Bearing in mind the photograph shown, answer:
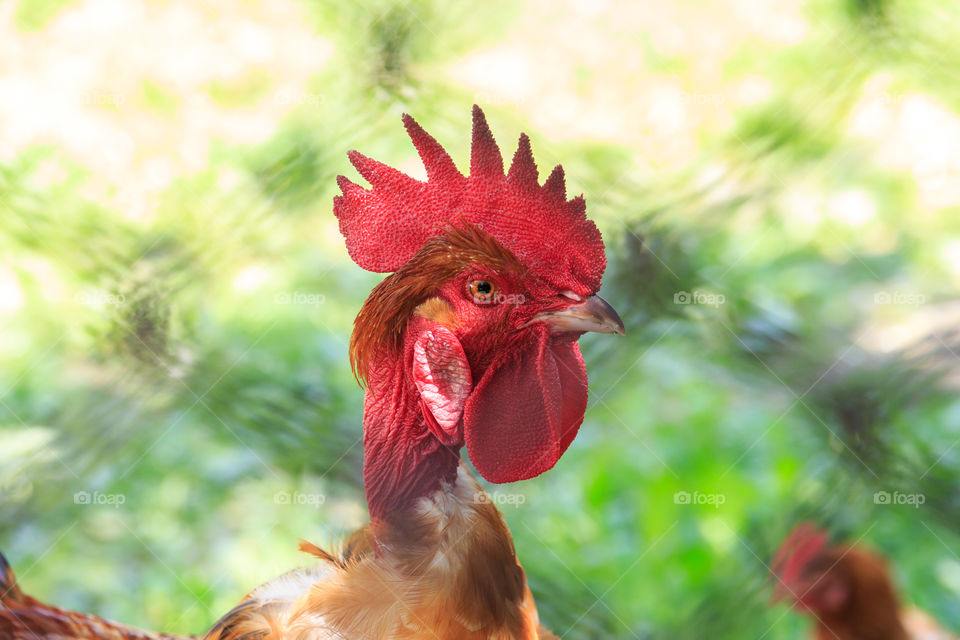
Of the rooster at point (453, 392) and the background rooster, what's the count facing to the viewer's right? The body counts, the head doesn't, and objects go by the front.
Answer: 1

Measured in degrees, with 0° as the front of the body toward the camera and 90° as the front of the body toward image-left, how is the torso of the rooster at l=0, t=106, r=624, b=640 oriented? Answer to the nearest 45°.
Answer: approximately 270°

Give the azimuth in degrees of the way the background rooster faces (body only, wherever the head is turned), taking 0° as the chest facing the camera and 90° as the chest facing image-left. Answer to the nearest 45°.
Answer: approximately 90°

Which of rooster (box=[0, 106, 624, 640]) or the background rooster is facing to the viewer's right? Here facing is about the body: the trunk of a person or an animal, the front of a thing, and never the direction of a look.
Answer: the rooster
